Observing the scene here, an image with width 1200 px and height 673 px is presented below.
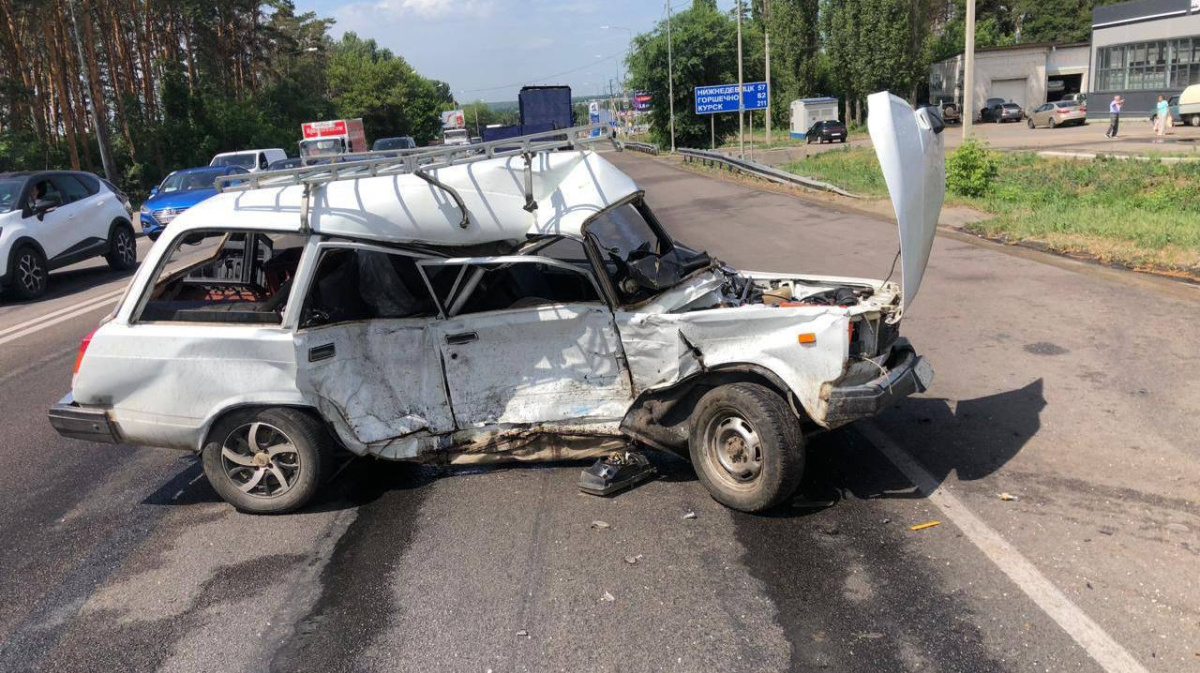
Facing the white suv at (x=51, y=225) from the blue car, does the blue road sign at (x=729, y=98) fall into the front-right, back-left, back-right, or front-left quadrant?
back-left

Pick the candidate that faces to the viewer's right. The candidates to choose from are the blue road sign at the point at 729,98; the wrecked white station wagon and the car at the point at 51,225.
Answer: the wrecked white station wagon

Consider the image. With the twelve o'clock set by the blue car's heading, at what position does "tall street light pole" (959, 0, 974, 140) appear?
The tall street light pole is roughly at 8 o'clock from the blue car.

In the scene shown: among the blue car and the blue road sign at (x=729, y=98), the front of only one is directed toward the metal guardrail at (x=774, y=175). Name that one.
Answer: the blue road sign

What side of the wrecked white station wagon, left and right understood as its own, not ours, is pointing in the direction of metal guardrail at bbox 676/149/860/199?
left

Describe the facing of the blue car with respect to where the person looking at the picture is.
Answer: facing the viewer and to the left of the viewer

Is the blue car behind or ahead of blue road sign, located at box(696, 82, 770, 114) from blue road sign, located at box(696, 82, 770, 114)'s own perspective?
ahead

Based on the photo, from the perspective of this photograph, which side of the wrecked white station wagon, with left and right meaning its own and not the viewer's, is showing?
right

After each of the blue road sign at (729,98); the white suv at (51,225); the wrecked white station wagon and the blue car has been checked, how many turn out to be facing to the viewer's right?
1

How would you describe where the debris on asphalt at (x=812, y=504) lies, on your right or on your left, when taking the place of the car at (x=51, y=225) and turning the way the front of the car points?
on your left

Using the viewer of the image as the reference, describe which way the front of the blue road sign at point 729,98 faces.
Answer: facing the viewer

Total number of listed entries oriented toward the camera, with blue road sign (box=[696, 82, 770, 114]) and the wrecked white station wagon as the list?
1

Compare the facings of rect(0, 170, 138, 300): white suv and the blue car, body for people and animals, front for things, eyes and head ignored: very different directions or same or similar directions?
same or similar directions

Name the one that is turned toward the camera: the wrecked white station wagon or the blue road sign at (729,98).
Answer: the blue road sign

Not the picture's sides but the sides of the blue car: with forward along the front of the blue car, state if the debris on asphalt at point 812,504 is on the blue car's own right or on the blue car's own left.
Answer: on the blue car's own left
